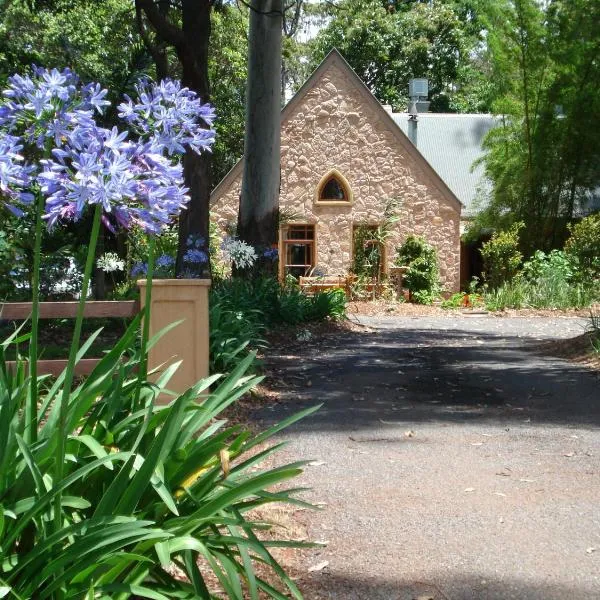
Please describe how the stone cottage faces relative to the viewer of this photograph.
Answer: facing the viewer

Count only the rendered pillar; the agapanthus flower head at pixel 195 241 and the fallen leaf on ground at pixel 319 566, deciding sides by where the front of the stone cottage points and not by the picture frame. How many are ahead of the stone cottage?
3

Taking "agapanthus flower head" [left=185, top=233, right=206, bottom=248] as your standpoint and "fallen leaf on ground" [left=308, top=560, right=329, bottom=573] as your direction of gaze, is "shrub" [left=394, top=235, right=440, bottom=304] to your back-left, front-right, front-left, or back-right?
back-left

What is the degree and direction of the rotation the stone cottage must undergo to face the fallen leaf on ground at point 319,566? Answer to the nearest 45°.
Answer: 0° — it already faces it

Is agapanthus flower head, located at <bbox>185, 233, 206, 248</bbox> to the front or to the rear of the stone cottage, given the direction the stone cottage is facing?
to the front

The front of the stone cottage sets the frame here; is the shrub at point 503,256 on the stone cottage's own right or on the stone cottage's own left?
on the stone cottage's own left

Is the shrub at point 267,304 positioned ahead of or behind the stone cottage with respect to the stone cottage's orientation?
ahead

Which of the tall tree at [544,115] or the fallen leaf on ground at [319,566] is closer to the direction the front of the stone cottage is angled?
the fallen leaf on ground

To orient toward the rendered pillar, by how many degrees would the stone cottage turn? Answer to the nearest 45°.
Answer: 0° — it already faces it

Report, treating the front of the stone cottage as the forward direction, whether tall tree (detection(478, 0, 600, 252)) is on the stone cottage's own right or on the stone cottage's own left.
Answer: on the stone cottage's own left

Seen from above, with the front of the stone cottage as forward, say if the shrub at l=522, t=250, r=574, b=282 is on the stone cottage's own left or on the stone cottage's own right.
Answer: on the stone cottage's own left

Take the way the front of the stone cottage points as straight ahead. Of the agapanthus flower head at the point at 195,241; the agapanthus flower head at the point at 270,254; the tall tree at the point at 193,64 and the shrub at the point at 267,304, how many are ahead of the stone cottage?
4

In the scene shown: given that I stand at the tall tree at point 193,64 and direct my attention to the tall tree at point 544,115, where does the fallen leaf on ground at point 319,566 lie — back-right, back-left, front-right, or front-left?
back-right

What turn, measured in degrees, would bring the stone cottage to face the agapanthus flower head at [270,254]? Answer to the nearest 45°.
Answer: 0° — it already faces it
